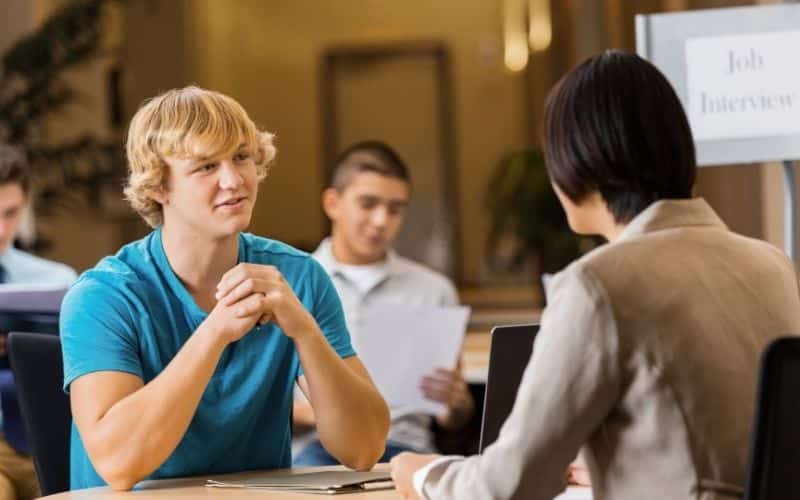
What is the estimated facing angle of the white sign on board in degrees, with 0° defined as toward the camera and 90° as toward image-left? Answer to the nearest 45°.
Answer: approximately 0°

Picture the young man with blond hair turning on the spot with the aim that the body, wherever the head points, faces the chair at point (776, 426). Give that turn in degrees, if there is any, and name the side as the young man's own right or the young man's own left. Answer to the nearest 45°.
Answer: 0° — they already face it

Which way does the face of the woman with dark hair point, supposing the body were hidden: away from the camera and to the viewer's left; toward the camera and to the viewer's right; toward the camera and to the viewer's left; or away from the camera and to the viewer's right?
away from the camera and to the viewer's left

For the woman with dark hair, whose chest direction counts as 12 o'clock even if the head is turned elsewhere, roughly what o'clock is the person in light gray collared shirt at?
The person in light gray collared shirt is roughly at 1 o'clock from the woman with dark hair.

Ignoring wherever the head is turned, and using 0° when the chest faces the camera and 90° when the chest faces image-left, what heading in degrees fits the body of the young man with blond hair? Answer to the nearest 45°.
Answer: approximately 315°

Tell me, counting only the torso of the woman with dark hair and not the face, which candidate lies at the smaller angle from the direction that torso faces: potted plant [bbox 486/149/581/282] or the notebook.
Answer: the notebook

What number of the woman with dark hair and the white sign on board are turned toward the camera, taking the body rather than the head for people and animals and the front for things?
1
